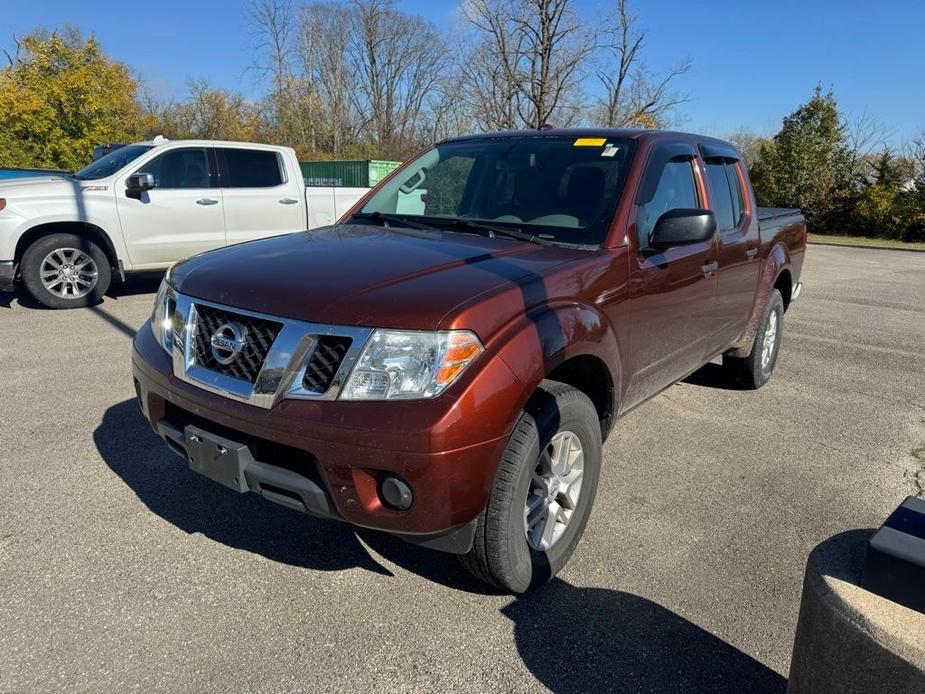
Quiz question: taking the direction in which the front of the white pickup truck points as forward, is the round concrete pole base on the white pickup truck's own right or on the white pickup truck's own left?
on the white pickup truck's own left

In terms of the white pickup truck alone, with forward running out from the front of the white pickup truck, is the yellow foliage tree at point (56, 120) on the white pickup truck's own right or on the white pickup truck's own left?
on the white pickup truck's own right

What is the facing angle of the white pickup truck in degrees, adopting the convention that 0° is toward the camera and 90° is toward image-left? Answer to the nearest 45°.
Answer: approximately 90°
